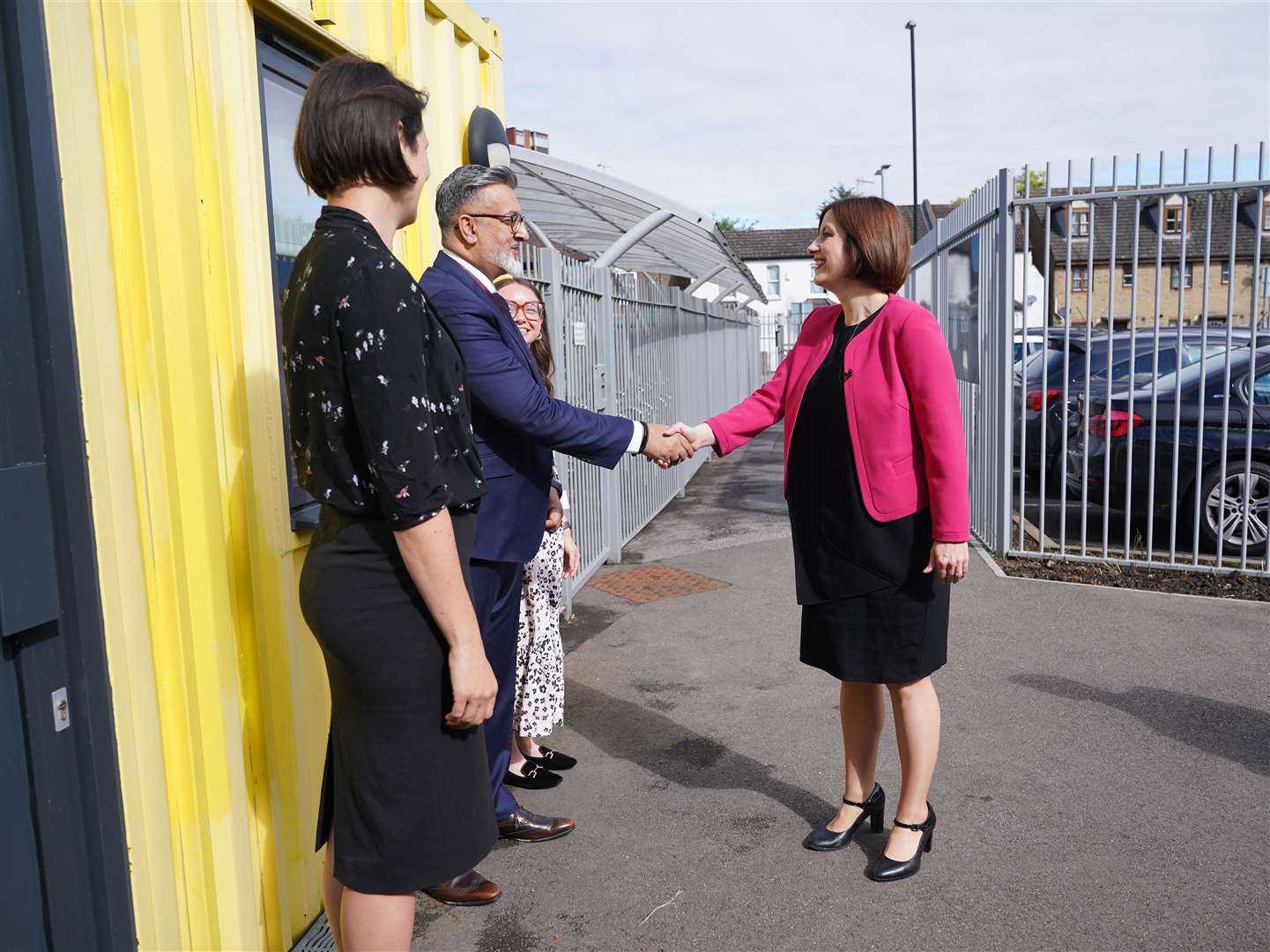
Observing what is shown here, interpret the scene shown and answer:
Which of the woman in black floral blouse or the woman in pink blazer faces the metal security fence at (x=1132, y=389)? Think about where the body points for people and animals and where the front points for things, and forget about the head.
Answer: the woman in black floral blouse

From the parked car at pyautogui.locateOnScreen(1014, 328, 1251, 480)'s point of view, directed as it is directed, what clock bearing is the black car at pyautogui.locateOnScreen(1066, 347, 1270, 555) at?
The black car is roughly at 2 o'clock from the parked car.

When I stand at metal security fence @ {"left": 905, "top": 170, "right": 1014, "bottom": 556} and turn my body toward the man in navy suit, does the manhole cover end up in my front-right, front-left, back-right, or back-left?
front-right

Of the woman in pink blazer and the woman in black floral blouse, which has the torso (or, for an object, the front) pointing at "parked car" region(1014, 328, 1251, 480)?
the woman in black floral blouse

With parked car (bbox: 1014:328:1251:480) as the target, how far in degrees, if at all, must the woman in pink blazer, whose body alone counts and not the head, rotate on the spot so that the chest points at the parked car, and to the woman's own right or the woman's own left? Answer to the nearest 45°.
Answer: approximately 135° to the woman's own right

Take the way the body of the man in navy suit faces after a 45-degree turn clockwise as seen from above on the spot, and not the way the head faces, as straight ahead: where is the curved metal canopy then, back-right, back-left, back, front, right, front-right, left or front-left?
back-left

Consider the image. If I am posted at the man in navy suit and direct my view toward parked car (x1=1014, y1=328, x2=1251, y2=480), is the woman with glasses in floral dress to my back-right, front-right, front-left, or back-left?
front-left

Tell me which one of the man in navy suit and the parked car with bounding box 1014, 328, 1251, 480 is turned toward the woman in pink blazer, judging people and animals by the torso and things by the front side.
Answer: the man in navy suit

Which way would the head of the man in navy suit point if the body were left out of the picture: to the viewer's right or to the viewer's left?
to the viewer's right

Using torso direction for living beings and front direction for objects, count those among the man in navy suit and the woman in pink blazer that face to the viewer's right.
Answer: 1

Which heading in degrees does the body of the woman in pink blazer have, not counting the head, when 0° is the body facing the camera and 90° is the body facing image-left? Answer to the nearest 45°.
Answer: approximately 45°

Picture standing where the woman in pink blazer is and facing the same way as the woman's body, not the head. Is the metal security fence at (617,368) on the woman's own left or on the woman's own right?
on the woman's own right

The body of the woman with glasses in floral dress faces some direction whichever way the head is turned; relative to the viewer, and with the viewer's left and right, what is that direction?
facing the viewer and to the right of the viewer

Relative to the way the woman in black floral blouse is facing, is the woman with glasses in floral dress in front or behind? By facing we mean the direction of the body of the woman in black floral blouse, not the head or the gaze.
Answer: in front

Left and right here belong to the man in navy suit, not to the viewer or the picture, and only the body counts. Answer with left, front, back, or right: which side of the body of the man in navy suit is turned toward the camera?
right

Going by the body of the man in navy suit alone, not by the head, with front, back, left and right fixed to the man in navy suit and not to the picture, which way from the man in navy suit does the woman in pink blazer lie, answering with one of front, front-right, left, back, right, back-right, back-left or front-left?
front

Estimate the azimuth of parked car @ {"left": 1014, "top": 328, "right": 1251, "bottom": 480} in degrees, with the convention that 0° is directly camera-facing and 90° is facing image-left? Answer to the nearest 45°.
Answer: approximately 225°
